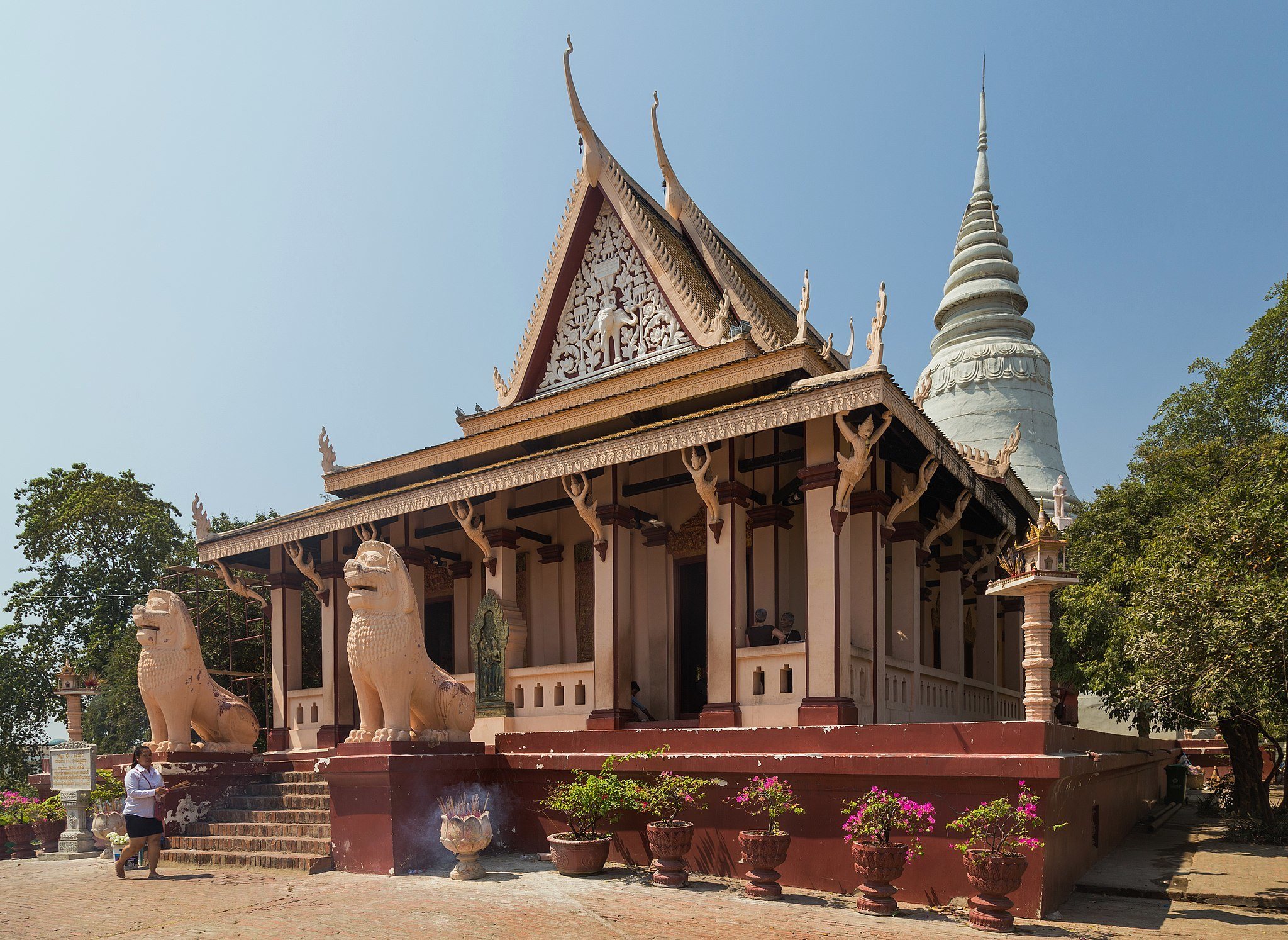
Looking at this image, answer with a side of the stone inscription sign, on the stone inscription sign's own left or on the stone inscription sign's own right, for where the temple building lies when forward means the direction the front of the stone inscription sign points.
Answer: on the stone inscription sign's own left

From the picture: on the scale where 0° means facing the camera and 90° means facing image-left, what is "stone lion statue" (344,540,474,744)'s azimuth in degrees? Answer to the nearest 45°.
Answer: approximately 45°

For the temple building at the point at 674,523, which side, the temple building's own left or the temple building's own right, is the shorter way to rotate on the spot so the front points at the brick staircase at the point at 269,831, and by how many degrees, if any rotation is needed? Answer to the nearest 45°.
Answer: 0° — it already faces it

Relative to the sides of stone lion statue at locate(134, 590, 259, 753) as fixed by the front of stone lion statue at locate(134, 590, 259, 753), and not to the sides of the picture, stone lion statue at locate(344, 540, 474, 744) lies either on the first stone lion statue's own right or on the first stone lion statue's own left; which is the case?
on the first stone lion statue's own left

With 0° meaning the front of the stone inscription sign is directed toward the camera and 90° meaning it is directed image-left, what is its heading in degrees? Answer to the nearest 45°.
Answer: approximately 0°

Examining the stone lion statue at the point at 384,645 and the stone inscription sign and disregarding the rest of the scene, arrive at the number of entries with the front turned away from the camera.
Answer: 0

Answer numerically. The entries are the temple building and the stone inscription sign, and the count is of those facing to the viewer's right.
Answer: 0

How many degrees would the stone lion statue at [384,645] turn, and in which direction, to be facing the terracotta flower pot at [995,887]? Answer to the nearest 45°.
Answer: approximately 90° to its left
